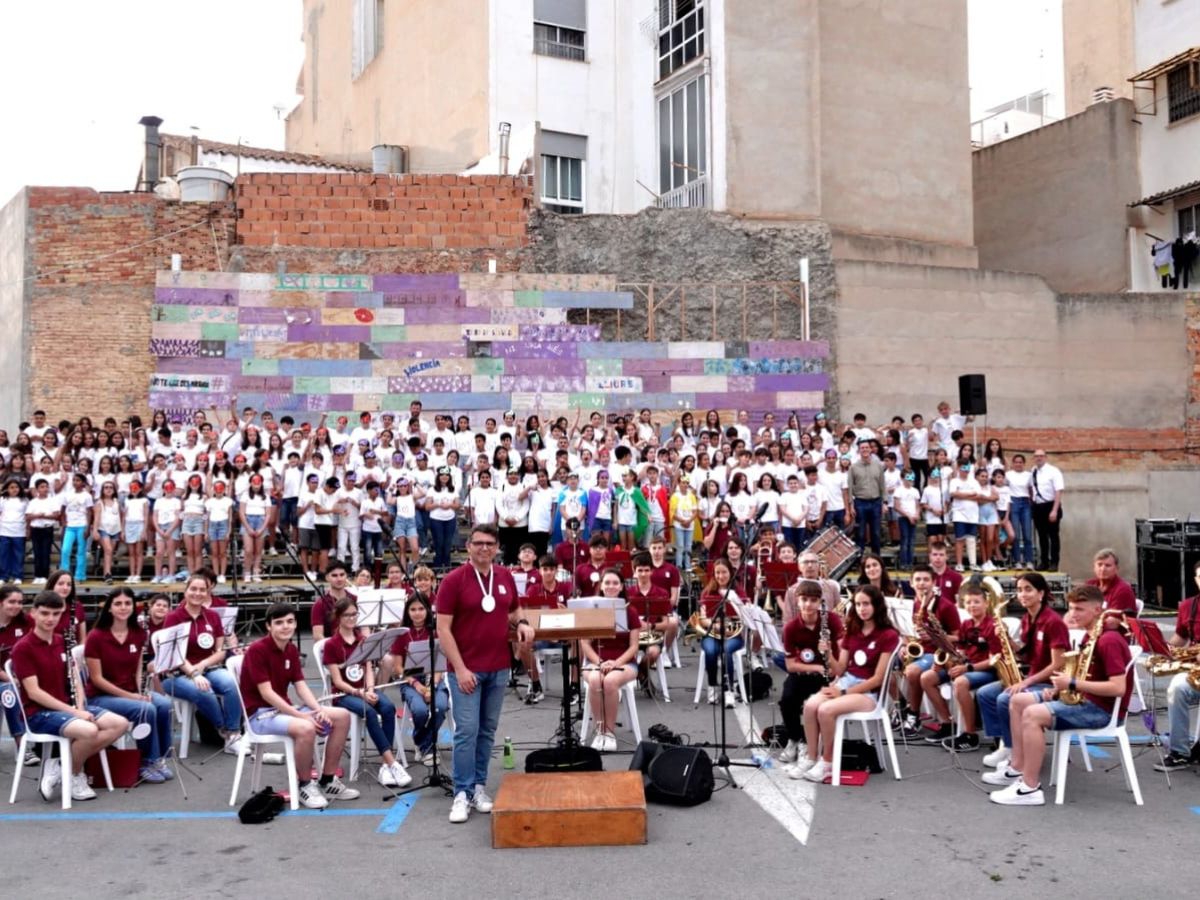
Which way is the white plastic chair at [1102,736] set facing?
to the viewer's left

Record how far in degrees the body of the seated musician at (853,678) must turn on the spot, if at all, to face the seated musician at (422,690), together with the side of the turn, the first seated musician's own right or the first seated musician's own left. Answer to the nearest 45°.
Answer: approximately 45° to the first seated musician's own right

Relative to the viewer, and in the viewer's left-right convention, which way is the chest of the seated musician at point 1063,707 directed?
facing to the left of the viewer

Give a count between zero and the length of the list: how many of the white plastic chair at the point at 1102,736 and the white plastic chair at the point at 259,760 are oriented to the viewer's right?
1

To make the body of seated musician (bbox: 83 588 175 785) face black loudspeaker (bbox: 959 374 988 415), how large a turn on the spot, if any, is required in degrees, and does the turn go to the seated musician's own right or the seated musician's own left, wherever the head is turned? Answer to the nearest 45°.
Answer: approximately 90° to the seated musician's own left

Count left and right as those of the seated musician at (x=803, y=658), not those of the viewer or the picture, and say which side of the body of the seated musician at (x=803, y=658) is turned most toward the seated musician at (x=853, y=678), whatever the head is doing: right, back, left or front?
left

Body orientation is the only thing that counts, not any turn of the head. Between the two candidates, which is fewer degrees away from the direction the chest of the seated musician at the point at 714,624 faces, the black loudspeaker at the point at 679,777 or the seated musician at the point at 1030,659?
the black loudspeaker

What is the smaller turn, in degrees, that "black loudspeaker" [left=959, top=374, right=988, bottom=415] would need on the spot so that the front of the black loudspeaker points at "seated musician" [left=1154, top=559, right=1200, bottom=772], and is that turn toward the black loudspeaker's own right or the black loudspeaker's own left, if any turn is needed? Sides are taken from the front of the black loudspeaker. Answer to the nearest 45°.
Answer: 0° — it already faces them

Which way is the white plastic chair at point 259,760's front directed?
to the viewer's right

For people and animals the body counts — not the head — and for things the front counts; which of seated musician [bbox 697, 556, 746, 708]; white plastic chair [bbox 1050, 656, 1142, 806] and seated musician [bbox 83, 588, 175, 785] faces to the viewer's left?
the white plastic chair
